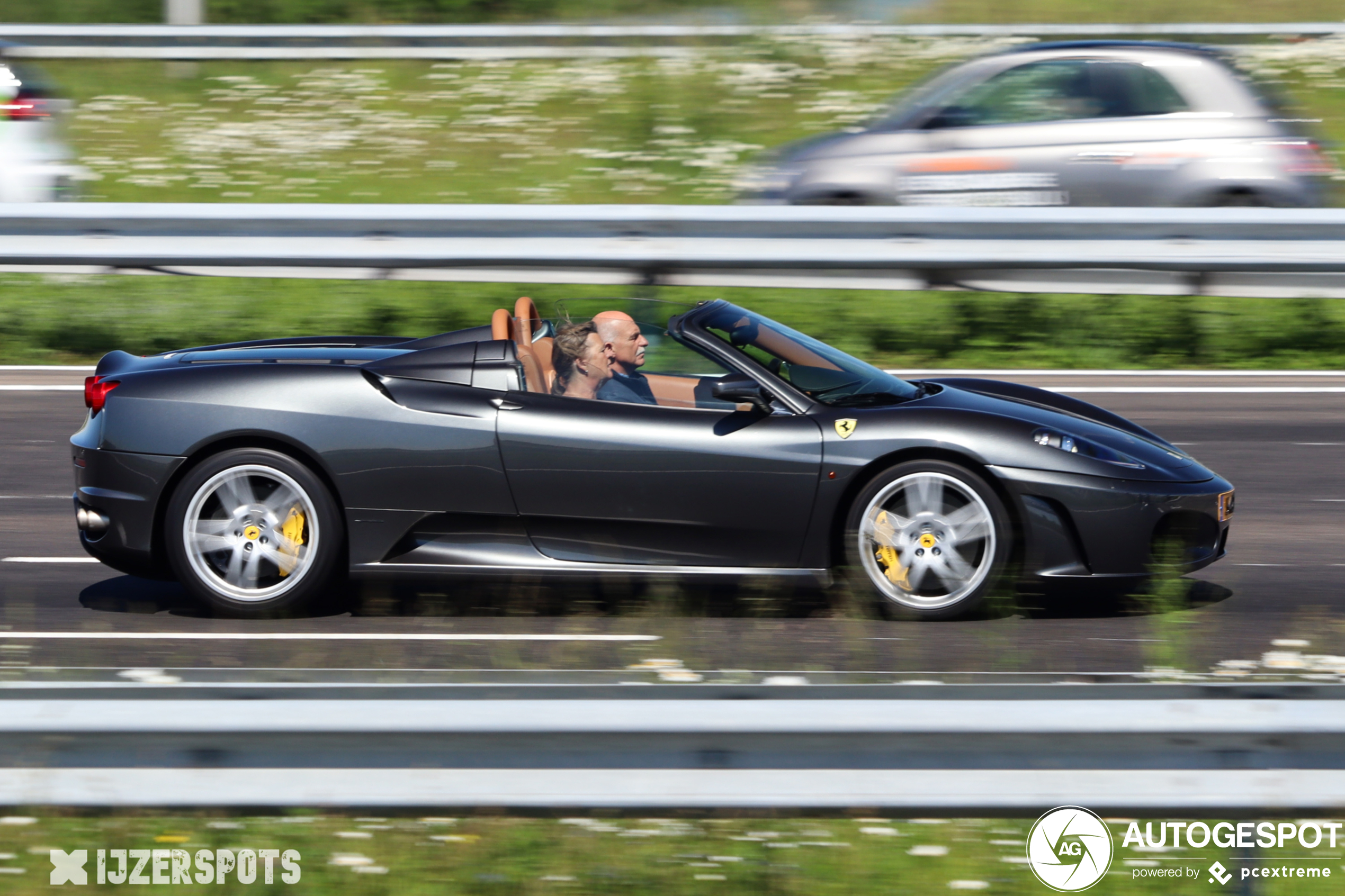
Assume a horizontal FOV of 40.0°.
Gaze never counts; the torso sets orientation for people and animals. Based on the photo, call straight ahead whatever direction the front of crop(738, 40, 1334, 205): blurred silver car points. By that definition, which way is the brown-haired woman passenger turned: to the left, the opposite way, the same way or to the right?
the opposite way

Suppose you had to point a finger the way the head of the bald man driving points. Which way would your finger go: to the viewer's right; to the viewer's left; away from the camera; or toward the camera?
to the viewer's right

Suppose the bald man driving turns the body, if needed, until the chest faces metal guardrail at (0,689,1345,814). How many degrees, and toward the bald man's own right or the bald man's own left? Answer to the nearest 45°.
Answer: approximately 90° to the bald man's own right

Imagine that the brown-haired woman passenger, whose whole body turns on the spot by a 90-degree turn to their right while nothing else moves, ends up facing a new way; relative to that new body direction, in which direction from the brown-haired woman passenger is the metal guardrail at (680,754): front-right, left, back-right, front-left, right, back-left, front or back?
front

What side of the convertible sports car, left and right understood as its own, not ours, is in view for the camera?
right

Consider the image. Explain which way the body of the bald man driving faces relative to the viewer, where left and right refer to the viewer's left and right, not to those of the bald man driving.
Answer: facing to the right of the viewer

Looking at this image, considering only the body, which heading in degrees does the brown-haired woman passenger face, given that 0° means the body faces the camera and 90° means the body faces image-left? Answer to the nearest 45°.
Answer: approximately 270°

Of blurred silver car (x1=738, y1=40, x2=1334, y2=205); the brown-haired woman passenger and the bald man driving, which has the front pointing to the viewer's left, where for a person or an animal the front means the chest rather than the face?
the blurred silver car

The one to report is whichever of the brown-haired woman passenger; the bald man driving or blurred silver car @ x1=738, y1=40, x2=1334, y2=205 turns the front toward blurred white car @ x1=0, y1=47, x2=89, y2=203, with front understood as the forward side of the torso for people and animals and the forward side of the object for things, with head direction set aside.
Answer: blurred silver car @ x1=738, y1=40, x2=1334, y2=205

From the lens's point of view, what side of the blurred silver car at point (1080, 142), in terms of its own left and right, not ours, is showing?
left

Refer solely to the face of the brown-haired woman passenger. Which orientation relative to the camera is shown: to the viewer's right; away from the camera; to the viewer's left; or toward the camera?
to the viewer's right

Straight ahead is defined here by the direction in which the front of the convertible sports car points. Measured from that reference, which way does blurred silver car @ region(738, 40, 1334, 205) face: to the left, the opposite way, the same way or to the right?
the opposite way

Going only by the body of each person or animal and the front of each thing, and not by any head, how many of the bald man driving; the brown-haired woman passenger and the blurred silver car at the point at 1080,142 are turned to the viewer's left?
1
